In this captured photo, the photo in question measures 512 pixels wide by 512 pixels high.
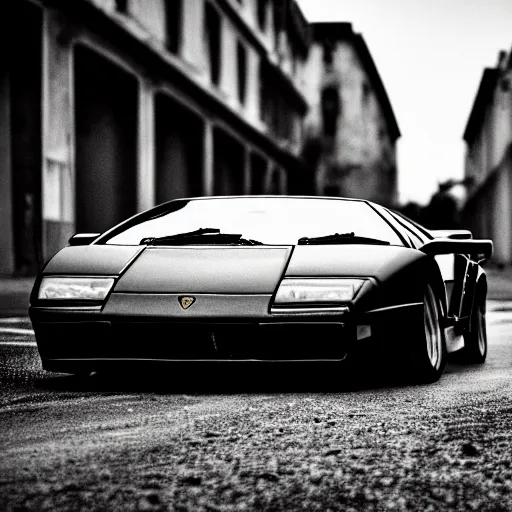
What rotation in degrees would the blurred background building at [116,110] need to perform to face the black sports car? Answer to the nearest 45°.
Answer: approximately 45° to its right

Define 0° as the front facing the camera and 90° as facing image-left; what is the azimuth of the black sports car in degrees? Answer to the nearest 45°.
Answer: approximately 45°

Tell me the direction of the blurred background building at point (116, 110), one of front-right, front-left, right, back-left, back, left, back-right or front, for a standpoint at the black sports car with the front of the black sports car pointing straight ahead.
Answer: back-right

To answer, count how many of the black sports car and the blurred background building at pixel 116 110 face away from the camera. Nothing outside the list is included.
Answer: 0

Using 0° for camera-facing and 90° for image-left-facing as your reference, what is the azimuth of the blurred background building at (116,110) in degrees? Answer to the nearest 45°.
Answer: approximately 315°

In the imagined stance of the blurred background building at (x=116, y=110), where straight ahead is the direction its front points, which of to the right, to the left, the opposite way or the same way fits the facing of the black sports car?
to the right
